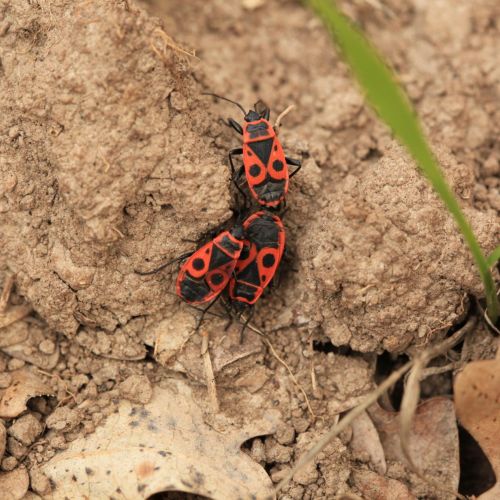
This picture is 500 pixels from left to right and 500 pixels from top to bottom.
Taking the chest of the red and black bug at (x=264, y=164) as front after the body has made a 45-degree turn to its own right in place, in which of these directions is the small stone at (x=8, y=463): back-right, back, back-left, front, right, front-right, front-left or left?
back

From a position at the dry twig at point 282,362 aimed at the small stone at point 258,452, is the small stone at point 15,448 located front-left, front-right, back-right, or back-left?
front-right

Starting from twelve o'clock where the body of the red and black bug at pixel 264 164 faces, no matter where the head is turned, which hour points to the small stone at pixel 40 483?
The small stone is roughly at 7 o'clock from the red and black bug.

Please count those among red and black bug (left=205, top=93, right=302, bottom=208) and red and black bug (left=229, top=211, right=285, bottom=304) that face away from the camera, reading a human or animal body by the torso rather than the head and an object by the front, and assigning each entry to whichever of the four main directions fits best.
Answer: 1

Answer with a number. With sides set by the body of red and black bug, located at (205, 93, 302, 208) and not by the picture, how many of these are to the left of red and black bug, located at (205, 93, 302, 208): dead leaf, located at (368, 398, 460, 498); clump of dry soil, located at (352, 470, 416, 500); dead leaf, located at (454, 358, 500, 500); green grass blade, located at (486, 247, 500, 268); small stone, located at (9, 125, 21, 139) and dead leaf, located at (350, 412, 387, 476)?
1

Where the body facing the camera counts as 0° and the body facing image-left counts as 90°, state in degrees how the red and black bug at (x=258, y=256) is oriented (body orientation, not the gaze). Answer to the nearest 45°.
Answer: approximately 0°

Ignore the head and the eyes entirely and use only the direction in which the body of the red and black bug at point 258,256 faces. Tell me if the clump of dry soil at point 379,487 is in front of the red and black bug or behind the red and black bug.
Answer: in front

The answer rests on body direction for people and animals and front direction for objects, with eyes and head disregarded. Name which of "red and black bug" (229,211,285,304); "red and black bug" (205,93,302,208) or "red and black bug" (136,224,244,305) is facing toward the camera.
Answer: "red and black bug" (229,211,285,304)

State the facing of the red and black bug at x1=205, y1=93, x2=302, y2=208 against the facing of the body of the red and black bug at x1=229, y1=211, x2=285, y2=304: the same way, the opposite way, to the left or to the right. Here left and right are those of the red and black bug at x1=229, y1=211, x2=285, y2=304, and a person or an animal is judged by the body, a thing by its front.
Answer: the opposite way

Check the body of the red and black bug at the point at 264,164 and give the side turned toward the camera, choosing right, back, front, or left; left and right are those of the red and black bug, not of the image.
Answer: back

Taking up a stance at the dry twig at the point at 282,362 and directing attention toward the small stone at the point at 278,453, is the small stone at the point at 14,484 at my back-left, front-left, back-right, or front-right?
front-right
